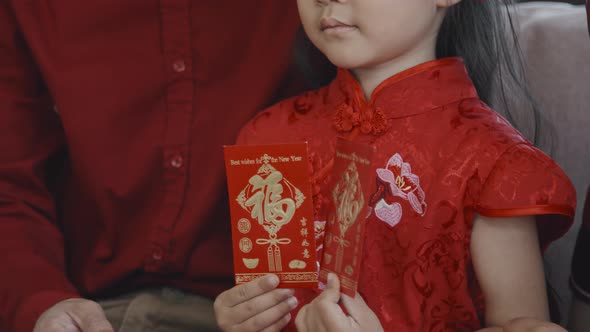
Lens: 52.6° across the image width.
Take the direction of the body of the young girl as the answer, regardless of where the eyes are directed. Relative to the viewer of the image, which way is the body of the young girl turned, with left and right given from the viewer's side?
facing the viewer and to the left of the viewer
